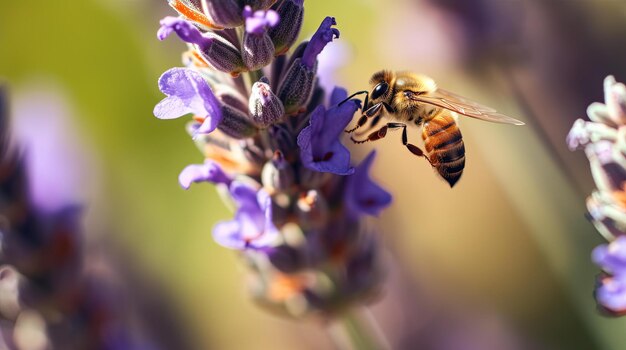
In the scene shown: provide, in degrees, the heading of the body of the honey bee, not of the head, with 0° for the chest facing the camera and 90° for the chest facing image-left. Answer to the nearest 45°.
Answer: approximately 90°

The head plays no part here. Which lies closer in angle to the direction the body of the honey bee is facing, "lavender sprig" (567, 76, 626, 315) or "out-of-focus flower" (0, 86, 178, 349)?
the out-of-focus flower

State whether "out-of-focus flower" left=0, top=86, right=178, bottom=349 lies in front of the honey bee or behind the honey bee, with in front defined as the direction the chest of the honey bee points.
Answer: in front

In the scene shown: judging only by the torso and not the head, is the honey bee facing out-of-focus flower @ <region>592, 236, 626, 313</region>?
no

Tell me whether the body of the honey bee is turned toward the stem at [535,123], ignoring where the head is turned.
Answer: no

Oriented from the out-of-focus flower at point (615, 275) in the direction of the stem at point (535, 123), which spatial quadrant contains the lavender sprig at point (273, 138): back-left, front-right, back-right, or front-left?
front-left

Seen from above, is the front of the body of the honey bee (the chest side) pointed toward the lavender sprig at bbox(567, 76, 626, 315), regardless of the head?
no
